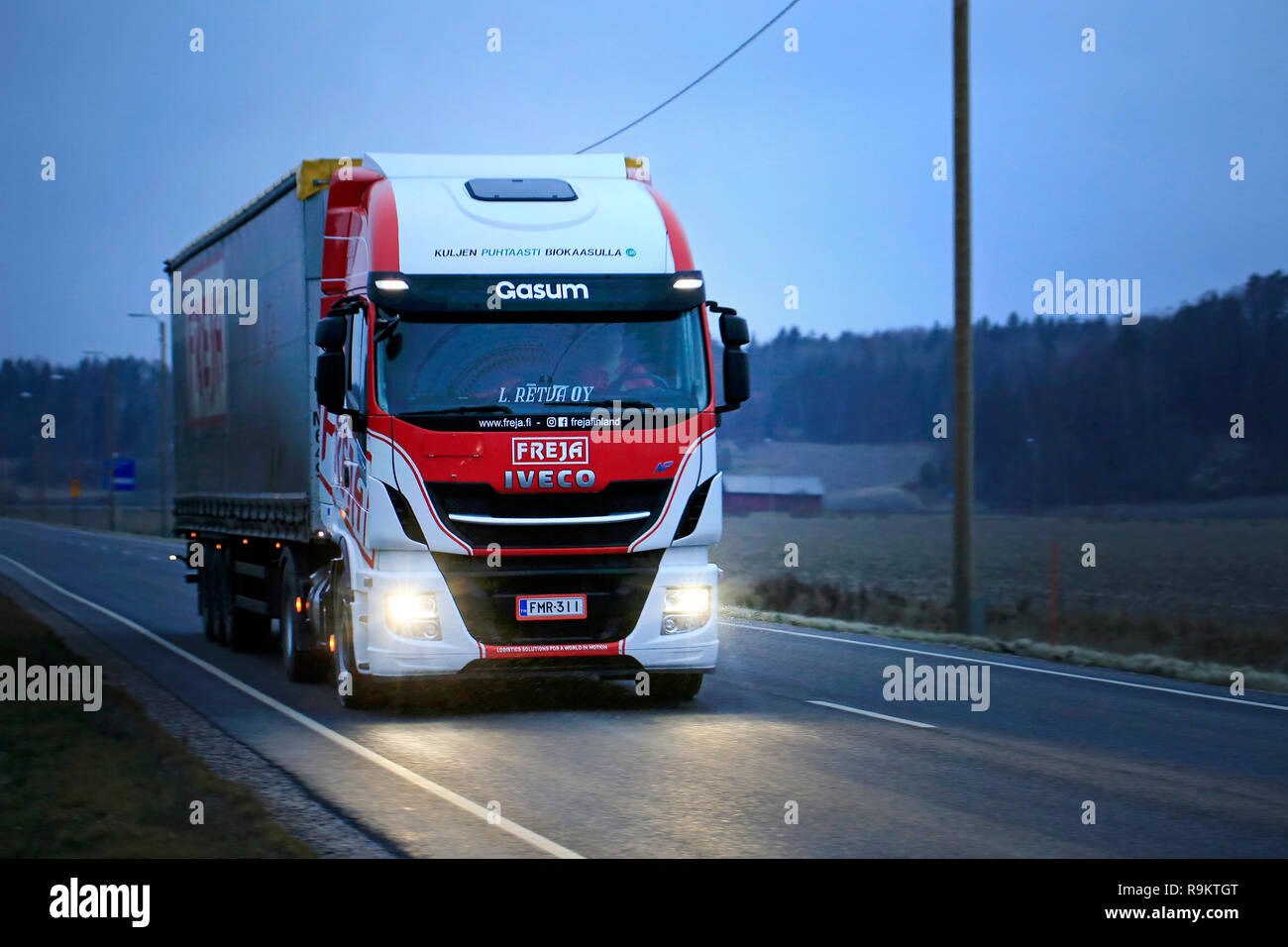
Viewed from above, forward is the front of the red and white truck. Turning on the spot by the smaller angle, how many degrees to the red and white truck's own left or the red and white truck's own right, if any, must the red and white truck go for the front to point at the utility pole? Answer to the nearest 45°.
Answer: approximately 135° to the red and white truck's own left

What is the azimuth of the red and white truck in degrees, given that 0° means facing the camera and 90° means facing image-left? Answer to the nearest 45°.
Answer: approximately 0°
